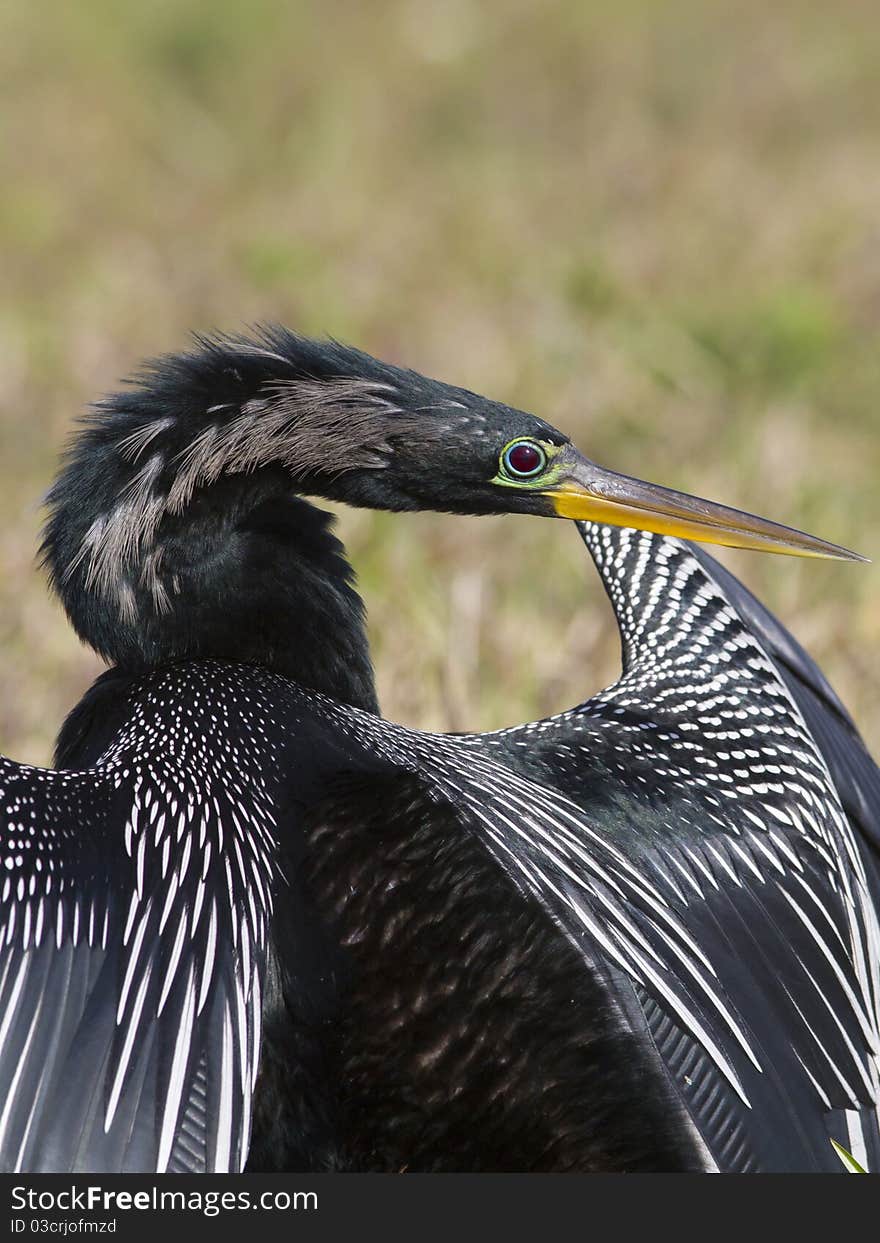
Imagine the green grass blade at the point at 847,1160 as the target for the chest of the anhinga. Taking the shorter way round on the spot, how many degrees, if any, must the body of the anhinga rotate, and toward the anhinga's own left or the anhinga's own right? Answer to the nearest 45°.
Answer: approximately 135° to the anhinga's own right

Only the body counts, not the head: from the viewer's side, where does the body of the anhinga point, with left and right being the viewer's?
facing away from the viewer and to the left of the viewer
